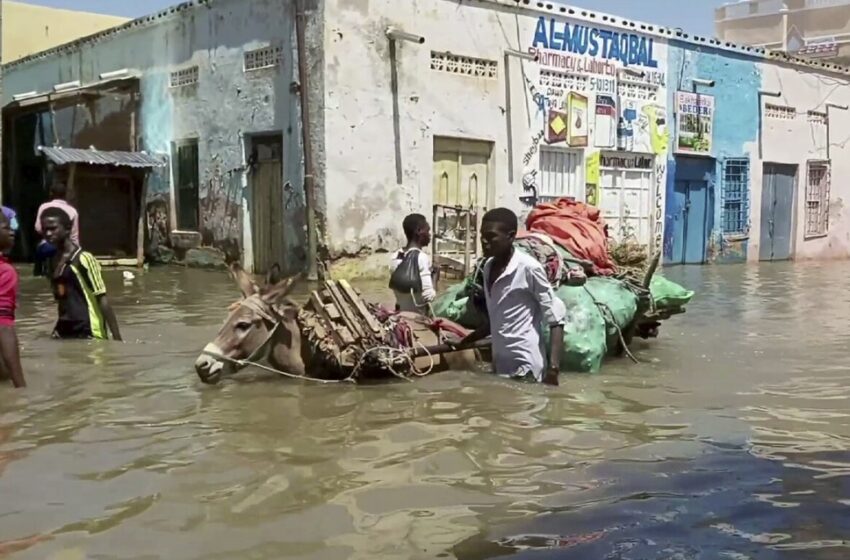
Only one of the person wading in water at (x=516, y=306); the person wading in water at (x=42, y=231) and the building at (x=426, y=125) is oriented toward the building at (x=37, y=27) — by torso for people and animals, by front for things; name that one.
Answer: the person wading in water at (x=42, y=231)

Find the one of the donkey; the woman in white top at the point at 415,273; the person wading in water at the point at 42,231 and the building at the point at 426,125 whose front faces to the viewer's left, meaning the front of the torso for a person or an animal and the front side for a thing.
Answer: the donkey

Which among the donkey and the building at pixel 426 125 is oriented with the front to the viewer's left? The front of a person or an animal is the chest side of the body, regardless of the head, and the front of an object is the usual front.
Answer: the donkey

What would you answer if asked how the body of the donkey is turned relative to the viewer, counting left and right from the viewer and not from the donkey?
facing to the left of the viewer

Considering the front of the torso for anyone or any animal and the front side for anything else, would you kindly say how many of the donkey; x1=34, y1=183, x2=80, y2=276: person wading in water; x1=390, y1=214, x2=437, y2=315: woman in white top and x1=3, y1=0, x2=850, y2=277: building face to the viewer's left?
1

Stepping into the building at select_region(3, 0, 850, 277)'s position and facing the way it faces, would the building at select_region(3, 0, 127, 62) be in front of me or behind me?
behind

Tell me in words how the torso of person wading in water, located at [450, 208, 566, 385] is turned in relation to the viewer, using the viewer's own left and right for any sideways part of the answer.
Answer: facing the viewer and to the left of the viewer

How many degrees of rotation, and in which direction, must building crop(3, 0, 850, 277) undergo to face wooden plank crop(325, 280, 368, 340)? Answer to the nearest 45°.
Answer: approximately 45° to its right
